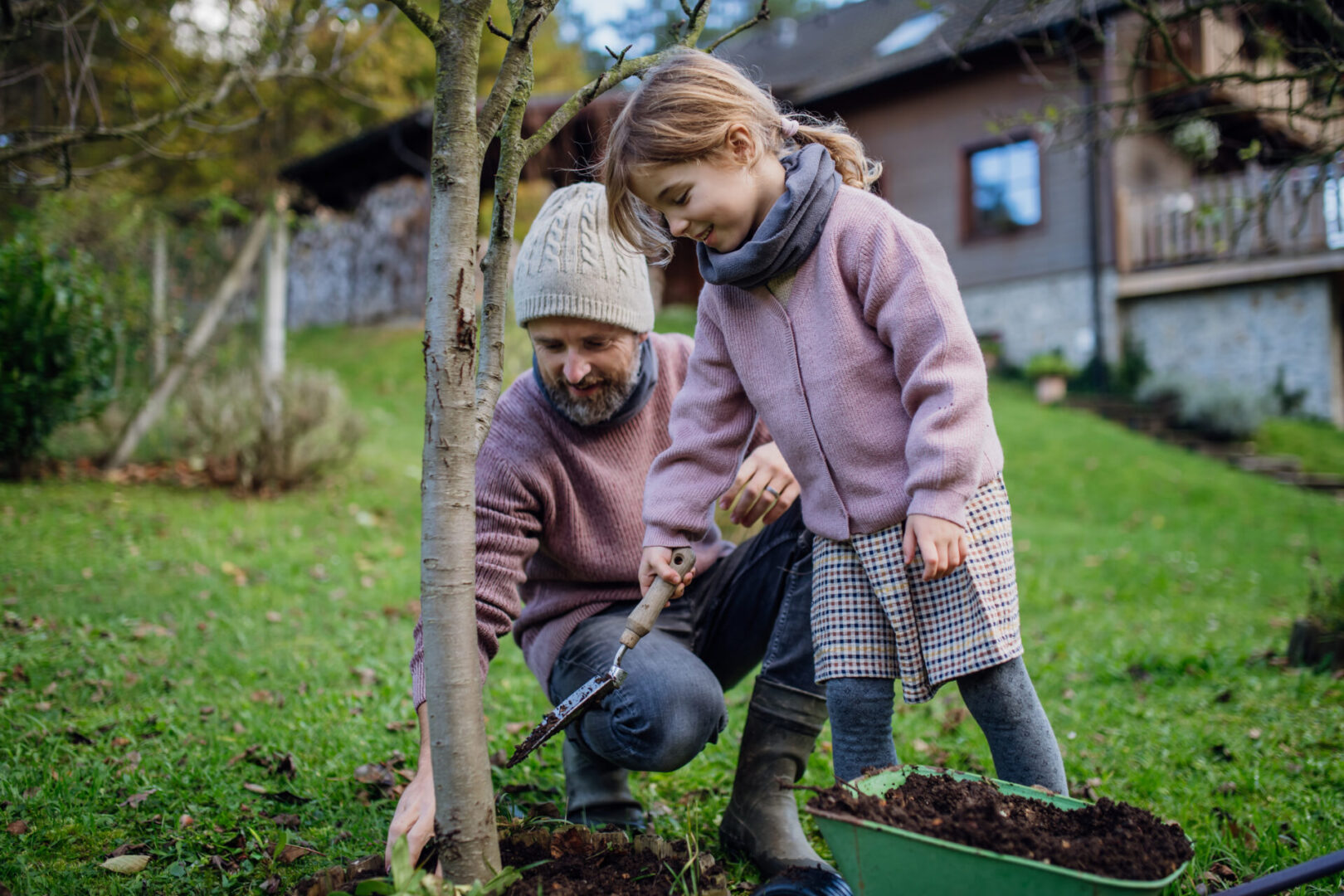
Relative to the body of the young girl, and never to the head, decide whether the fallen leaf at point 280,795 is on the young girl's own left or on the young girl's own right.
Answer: on the young girl's own right

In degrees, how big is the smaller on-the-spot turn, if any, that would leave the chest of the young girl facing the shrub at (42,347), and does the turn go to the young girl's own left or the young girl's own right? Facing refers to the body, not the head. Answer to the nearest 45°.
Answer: approximately 90° to the young girl's own right

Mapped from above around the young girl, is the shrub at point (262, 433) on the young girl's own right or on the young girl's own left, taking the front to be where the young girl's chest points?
on the young girl's own right

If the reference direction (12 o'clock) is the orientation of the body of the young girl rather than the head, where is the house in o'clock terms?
The house is roughly at 5 o'clock from the young girl.

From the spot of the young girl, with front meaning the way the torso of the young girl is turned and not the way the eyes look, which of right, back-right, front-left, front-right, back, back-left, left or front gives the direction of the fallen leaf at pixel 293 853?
front-right

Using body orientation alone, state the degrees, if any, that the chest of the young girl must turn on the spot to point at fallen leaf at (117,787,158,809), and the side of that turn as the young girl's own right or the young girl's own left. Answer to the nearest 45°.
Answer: approximately 45° to the young girl's own right

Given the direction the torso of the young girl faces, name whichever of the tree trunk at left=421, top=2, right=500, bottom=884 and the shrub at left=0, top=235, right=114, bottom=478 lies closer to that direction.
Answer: the tree trunk

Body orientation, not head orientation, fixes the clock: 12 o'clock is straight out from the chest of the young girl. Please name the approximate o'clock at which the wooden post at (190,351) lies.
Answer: The wooden post is roughly at 3 o'clock from the young girl.

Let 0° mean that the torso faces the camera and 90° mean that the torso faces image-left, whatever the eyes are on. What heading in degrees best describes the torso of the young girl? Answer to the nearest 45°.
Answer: approximately 45°

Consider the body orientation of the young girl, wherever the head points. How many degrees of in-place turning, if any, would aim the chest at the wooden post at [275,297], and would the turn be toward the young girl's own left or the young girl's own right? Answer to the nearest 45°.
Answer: approximately 90° to the young girl's own right
